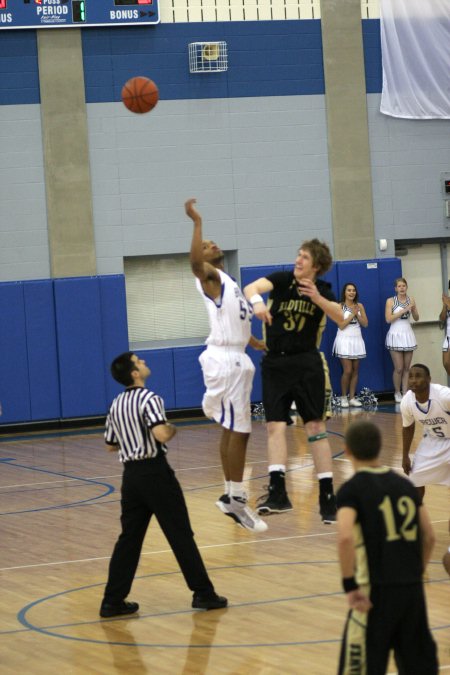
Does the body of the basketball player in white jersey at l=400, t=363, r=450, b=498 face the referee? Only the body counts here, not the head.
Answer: yes

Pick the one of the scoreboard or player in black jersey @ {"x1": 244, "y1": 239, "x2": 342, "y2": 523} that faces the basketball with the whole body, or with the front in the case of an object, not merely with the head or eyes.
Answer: the scoreboard

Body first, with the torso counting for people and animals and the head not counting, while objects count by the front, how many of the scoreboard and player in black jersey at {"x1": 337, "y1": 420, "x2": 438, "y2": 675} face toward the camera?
1

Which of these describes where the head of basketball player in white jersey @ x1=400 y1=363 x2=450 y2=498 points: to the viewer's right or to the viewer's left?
to the viewer's left

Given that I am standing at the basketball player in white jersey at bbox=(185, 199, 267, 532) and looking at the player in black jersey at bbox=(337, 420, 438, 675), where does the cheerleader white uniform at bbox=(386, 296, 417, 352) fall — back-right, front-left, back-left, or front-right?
back-left

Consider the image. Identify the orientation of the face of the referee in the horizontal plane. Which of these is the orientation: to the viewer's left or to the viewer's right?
to the viewer's right
